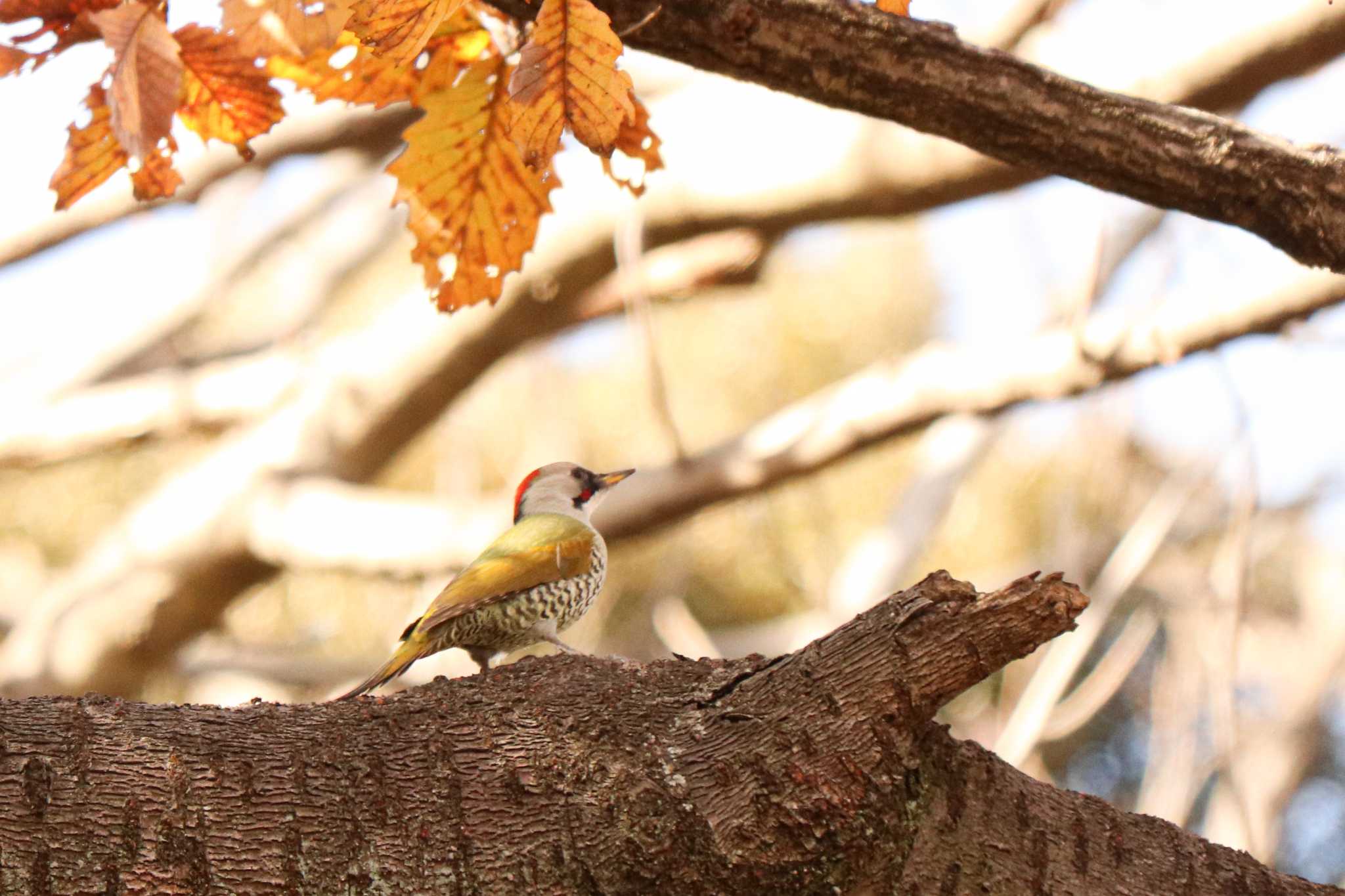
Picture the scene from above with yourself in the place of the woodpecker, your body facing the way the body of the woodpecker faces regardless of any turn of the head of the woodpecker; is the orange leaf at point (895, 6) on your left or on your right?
on your right

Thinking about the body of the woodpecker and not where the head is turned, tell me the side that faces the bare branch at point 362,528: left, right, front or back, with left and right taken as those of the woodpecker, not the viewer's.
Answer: left

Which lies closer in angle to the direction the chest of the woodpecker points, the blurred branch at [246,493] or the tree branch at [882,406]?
the tree branch

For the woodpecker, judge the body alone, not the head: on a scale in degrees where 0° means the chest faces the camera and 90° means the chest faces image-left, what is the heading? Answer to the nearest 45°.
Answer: approximately 270°
